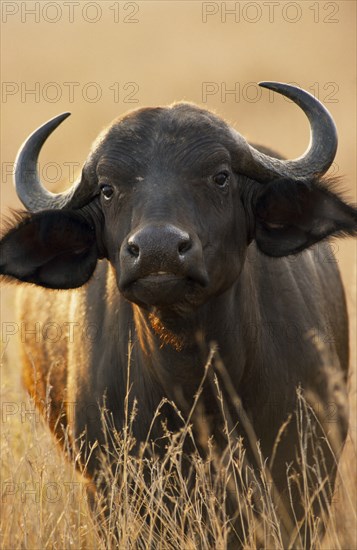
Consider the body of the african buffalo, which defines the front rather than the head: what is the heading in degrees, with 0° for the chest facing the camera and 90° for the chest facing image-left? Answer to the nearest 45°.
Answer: approximately 0°
